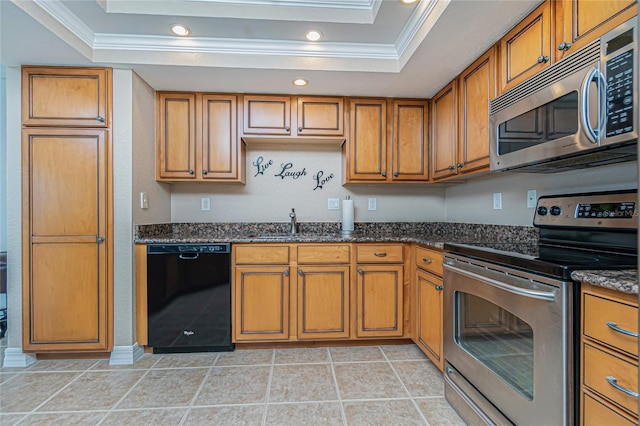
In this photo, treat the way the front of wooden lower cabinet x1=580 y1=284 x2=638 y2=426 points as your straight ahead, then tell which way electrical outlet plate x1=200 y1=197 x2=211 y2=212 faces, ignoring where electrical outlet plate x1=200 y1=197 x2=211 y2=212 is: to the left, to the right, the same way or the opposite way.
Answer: to the left

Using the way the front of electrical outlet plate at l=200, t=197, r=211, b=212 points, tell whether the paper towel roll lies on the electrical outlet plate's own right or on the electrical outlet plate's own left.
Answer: on the electrical outlet plate's own left

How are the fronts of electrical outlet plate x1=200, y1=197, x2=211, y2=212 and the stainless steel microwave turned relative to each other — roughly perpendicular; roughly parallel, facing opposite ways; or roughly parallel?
roughly perpendicular

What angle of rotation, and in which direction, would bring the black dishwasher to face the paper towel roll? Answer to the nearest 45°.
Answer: approximately 90° to its left

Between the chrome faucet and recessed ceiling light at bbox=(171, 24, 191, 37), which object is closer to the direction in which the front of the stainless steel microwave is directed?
the recessed ceiling light

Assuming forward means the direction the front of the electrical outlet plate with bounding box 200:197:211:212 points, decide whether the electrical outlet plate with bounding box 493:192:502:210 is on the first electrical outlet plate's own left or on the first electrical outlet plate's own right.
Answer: on the first electrical outlet plate's own left

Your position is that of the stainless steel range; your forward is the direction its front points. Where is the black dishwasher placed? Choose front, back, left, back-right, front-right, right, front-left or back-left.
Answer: front-right

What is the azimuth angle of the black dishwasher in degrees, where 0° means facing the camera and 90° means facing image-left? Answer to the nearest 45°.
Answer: approximately 0°

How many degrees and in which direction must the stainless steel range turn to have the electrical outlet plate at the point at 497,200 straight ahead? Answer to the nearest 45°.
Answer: approximately 135° to its right
